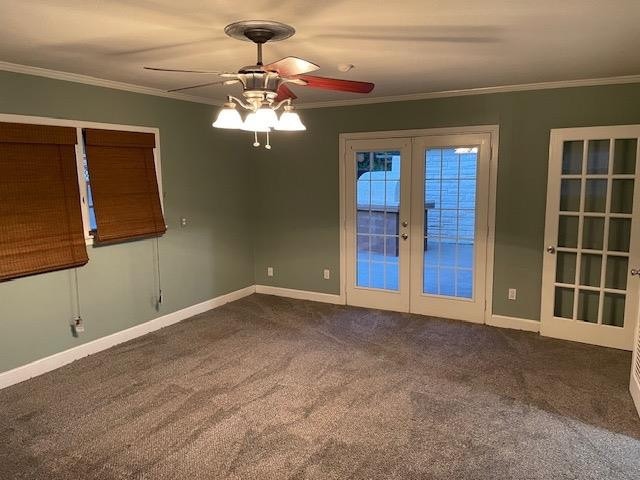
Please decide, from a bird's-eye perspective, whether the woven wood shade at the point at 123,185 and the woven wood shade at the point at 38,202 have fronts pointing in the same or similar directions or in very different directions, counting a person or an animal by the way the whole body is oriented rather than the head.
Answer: same or similar directions

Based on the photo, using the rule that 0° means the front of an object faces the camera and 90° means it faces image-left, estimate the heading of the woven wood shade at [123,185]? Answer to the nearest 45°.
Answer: approximately 315°

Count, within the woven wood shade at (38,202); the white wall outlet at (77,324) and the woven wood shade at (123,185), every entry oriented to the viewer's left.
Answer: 0

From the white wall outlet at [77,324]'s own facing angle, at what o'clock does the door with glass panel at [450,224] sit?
The door with glass panel is roughly at 11 o'clock from the white wall outlet.

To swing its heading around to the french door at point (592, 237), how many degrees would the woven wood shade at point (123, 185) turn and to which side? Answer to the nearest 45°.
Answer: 0° — it already faces it

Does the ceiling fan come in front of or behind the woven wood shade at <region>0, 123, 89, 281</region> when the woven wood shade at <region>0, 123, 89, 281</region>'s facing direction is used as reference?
in front

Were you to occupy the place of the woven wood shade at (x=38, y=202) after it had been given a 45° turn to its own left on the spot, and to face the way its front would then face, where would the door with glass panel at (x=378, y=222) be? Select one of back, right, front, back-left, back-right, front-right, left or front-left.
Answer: front

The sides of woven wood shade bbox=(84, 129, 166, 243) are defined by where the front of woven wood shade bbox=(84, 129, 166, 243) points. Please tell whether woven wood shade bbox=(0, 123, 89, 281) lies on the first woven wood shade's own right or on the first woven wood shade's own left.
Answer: on the first woven wood shade's own right

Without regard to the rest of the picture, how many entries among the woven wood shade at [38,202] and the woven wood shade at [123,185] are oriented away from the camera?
0

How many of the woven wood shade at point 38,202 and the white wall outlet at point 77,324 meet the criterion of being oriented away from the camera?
0

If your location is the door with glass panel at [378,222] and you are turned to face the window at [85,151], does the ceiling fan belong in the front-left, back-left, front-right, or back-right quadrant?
front-left

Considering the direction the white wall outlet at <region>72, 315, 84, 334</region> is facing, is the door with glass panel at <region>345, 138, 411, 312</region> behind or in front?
in front
